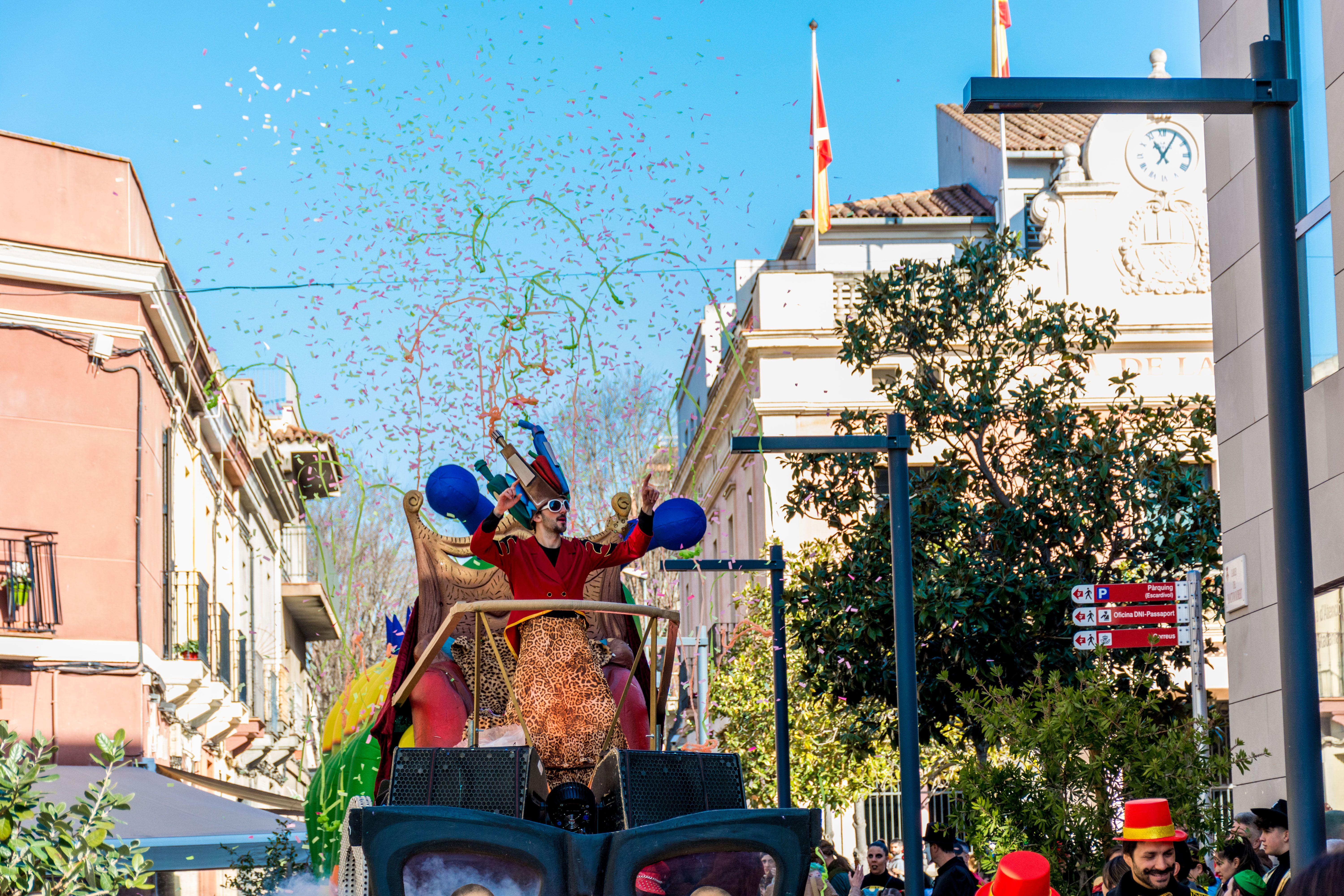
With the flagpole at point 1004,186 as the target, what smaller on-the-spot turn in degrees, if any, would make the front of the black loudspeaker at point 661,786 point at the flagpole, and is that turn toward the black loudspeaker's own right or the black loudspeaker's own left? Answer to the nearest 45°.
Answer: approximately 135° to the black loudspeaker's own left

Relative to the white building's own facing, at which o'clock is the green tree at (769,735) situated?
The green tree is roughly at 1 o'clock from the white building.

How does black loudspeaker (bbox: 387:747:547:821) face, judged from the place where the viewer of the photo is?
facing the viewer and to the left of the viewer

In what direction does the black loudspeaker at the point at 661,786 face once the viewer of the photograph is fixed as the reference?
facing the viewer and to the right of the viewer

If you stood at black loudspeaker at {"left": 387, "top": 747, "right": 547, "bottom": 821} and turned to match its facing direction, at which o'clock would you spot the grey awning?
The grey awning is roughly at 4 o'clock from the black loudspeaker.

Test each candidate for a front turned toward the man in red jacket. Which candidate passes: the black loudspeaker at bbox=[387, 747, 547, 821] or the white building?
the white building

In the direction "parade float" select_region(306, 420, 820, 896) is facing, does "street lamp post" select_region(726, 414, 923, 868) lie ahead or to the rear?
to the rear

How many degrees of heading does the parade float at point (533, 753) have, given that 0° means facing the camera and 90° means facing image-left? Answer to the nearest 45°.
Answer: approximately 0°

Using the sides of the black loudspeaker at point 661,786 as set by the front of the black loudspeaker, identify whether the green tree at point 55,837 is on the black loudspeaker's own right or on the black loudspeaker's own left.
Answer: on the black loudspeaker's own right

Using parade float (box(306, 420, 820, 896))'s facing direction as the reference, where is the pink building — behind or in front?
behind

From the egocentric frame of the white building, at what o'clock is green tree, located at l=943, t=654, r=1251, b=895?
The green tree is roughly at 12 o'clock from the white building.

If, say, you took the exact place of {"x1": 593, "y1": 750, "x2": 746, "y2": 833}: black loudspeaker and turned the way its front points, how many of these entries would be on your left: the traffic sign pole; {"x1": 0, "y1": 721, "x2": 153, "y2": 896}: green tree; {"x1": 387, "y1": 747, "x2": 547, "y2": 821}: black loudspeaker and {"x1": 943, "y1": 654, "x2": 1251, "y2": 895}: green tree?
2

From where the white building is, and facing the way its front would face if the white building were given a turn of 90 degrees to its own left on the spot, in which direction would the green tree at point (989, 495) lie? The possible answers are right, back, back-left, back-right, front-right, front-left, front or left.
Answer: right

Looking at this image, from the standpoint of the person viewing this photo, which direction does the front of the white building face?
facing the viewer
